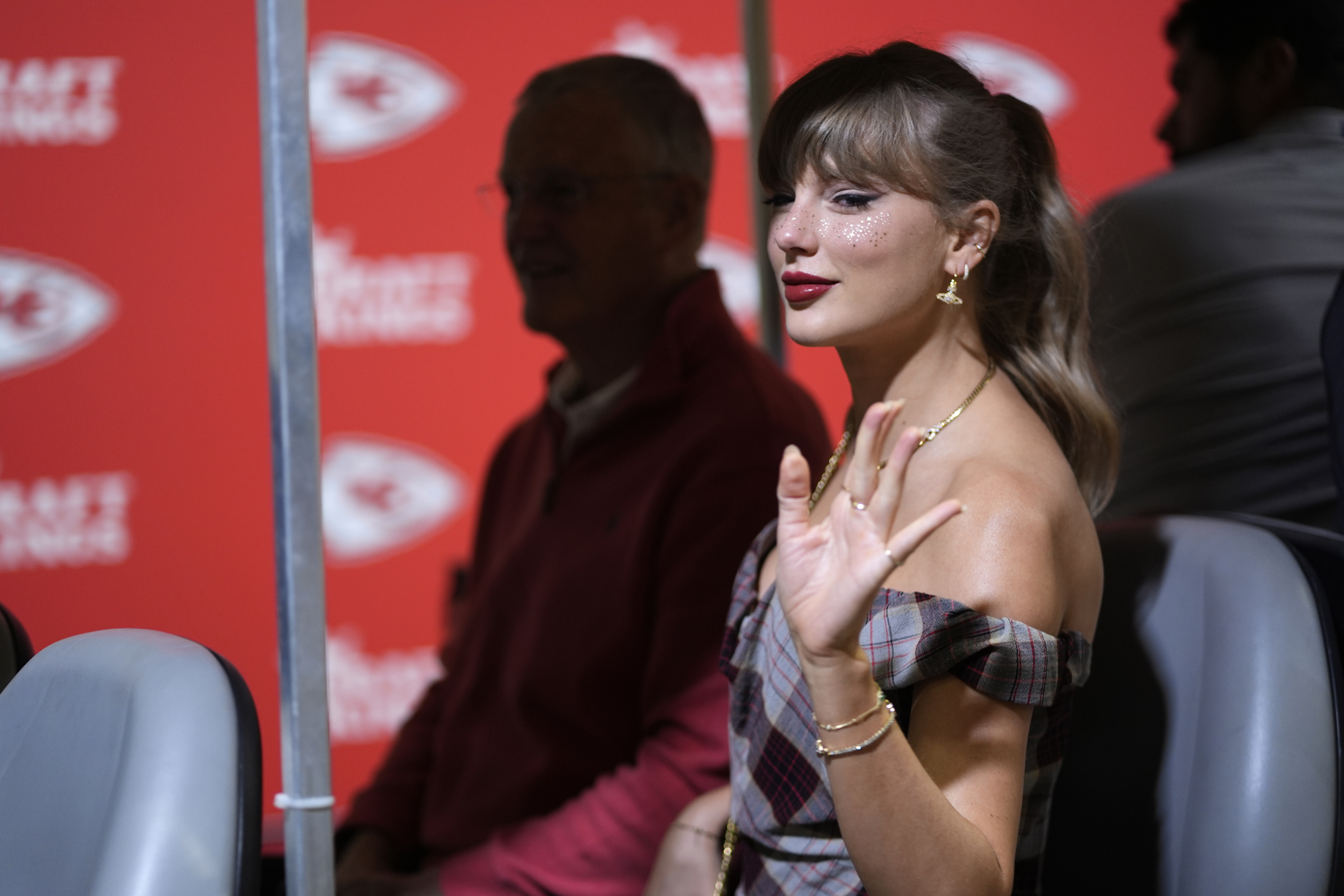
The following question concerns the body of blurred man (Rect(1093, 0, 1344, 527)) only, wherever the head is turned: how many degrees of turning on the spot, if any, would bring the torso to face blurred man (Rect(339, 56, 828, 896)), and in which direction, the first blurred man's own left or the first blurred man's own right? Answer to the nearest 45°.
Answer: approximately 90° to the first blurred man's own left

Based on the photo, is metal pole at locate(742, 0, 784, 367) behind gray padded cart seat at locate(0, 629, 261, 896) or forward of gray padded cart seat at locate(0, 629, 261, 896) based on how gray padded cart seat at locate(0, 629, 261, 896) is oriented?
behind

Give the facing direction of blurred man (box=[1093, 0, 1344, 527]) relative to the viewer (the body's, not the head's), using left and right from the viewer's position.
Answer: facing away from the viewer and to the left of the viewer

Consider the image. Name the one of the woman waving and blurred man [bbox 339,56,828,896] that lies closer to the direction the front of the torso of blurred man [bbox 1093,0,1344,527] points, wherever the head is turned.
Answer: the blurred man

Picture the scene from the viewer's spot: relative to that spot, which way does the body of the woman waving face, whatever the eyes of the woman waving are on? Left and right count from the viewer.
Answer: facing the viewer and to the left of the viewer

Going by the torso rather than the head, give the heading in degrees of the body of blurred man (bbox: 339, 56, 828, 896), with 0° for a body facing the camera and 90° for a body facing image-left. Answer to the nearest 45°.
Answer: approximately 45°

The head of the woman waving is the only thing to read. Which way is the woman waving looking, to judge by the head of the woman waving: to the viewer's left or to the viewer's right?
to the viewer's left

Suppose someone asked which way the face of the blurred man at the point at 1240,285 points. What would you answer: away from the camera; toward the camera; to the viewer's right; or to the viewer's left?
to the viewer's left
